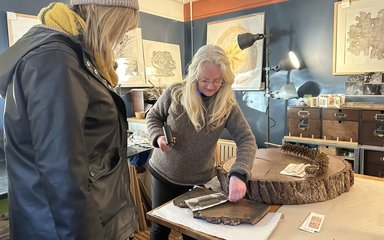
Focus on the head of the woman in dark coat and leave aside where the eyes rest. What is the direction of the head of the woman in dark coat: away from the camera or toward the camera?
away from the camera

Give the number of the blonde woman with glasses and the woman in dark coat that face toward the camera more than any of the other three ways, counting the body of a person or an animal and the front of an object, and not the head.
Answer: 1

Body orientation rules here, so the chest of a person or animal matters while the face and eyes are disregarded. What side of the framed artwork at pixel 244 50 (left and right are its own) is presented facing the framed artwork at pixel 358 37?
left

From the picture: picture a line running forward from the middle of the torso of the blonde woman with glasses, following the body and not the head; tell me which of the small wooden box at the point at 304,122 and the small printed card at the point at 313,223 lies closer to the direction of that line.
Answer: the small printed card

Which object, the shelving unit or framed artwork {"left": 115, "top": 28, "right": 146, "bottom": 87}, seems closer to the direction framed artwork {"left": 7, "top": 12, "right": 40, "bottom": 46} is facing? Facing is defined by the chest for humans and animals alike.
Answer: the shelving unit

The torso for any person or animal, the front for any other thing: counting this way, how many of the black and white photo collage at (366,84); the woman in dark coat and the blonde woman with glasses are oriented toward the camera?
2

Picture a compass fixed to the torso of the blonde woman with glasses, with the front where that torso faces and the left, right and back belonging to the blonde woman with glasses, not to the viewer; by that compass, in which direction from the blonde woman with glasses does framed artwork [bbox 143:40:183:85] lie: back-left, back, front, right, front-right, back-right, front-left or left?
back
